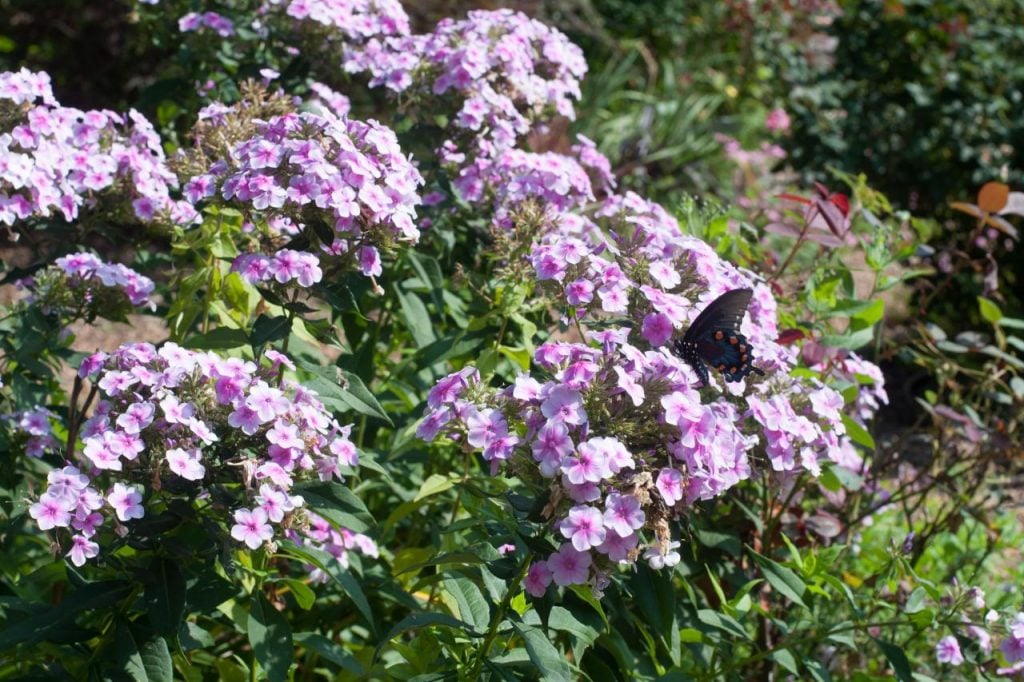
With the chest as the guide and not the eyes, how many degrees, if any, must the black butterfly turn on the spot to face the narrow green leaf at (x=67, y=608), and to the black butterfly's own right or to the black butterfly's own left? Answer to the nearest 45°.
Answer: approximately 45° to the black butterfly's own left

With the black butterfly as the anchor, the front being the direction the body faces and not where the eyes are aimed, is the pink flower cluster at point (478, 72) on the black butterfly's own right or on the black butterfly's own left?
on the black butterfly's own right

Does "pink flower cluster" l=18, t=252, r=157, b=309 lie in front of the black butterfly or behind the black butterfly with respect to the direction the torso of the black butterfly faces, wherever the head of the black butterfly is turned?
in front

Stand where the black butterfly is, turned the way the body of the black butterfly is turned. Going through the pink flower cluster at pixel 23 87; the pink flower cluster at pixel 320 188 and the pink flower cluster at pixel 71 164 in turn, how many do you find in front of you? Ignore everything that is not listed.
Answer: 3

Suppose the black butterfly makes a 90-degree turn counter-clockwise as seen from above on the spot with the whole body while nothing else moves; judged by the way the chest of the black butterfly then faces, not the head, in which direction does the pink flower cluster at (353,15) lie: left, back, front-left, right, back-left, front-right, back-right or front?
back-right

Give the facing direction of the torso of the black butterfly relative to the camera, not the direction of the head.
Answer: to the viewer's left

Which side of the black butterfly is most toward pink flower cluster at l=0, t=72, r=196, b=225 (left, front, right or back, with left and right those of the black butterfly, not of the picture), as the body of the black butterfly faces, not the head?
front

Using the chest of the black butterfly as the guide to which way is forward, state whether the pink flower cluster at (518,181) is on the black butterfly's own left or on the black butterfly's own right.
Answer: on the black butterfly's own right

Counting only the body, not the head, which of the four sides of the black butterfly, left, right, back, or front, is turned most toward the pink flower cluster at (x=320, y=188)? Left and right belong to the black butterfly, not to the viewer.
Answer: front
